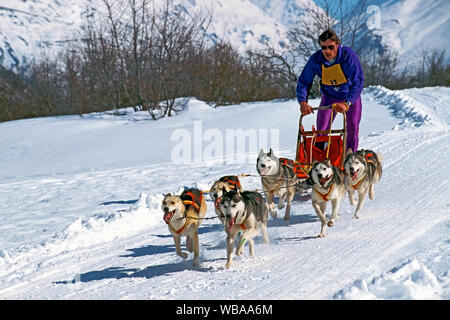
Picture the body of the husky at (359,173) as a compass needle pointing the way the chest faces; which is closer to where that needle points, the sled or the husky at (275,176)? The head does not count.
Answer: the husky

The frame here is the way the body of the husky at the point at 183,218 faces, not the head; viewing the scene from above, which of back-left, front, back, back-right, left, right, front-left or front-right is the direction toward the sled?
back

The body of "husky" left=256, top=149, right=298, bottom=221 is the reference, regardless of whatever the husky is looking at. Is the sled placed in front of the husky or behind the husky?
behind

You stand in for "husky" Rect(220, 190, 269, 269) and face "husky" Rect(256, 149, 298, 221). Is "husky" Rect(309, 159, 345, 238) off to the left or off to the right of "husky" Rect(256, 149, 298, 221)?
right

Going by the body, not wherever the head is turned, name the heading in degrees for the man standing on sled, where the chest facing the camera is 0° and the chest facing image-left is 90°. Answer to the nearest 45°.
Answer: approximately 45°

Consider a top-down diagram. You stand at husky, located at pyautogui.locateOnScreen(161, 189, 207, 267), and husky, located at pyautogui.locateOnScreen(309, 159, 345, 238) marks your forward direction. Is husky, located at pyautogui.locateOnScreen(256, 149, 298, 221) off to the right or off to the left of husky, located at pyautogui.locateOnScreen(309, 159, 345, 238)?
left

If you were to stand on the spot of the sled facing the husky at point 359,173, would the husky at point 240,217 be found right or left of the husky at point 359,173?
right

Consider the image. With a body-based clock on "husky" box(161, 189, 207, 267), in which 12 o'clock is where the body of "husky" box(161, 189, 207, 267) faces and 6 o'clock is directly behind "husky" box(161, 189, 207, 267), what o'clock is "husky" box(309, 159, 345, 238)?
"husky" box(309, 159, 345, 238) is roughly at 7 o'clock from "husky" box(161, 189, 207, 267).

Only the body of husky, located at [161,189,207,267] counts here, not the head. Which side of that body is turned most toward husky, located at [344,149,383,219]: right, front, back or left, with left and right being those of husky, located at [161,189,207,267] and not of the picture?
back

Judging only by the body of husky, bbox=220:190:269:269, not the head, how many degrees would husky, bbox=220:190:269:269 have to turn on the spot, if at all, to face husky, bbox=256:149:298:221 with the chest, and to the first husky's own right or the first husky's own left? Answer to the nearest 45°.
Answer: approximately 135° to the first husky's own right
